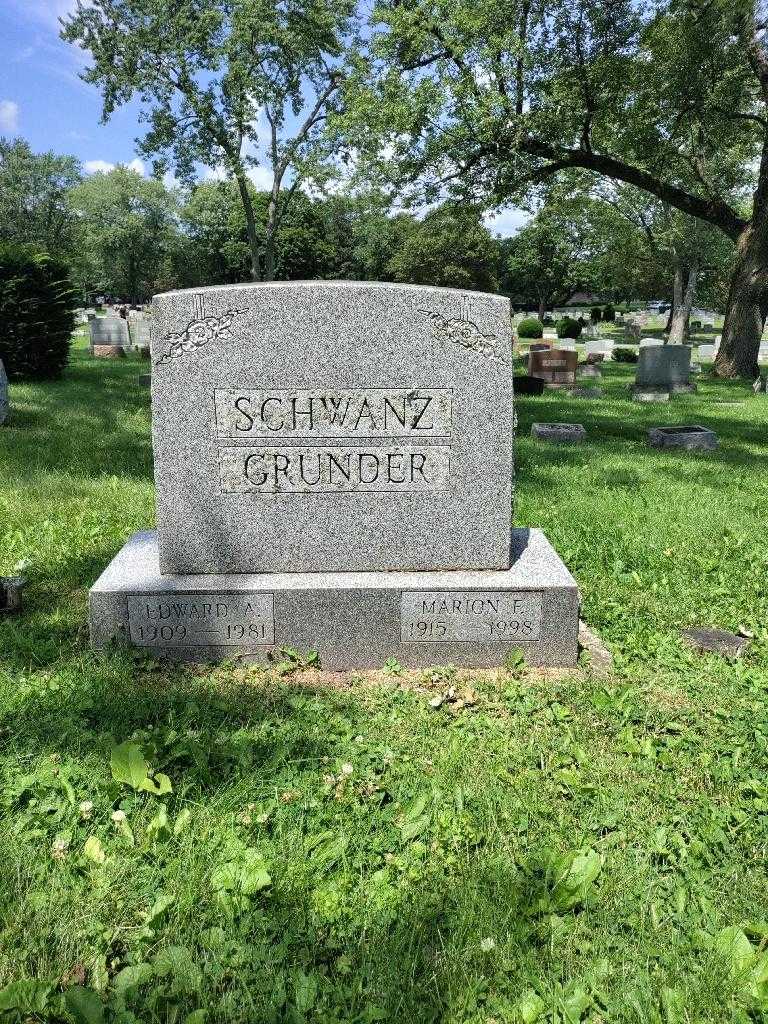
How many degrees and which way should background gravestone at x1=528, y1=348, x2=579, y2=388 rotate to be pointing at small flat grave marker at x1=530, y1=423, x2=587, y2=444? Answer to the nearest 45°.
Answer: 0° — it already faces it

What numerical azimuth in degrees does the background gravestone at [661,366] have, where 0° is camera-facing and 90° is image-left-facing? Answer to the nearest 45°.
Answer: approximately 0°

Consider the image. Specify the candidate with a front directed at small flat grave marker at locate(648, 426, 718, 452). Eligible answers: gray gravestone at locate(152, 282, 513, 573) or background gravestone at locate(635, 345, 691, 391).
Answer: the background gravestone

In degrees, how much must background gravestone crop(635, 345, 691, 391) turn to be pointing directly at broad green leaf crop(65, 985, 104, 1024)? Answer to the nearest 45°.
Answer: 0° — it already faces it

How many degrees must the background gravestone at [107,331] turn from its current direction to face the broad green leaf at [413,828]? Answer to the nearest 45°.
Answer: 0° — it already faces it

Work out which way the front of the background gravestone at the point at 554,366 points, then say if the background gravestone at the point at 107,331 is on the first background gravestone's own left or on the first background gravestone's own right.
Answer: on the first background gravestone's own right

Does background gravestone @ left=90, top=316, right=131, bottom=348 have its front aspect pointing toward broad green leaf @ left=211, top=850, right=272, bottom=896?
yes

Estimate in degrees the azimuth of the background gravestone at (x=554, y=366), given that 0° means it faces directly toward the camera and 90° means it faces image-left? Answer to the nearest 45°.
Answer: approximately 0°

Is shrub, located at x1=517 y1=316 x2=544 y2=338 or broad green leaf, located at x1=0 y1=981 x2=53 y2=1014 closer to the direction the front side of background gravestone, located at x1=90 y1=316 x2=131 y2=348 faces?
the broad green leaf

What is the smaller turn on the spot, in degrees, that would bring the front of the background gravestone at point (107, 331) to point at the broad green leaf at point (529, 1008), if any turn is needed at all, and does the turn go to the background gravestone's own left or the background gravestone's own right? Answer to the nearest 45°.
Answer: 0° — it already faces it

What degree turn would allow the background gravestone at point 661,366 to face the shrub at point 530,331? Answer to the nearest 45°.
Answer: approximately 180°
